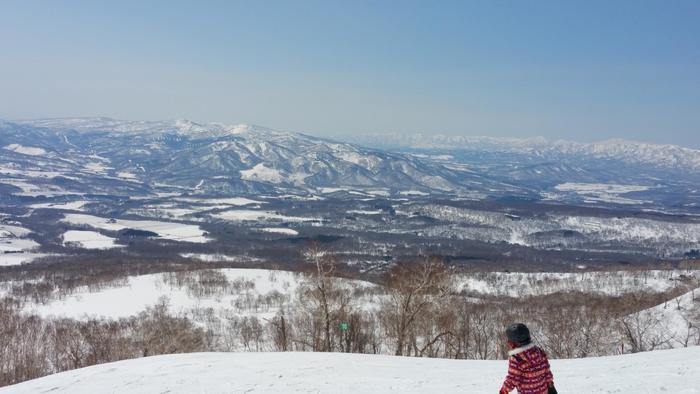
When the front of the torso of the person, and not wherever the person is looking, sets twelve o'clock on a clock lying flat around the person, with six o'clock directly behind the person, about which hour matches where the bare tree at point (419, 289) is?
The bare tree is roughly at 1 o'clock from the person.

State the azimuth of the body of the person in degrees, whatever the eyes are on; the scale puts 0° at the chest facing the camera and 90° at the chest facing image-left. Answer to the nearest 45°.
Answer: approximately 135°
